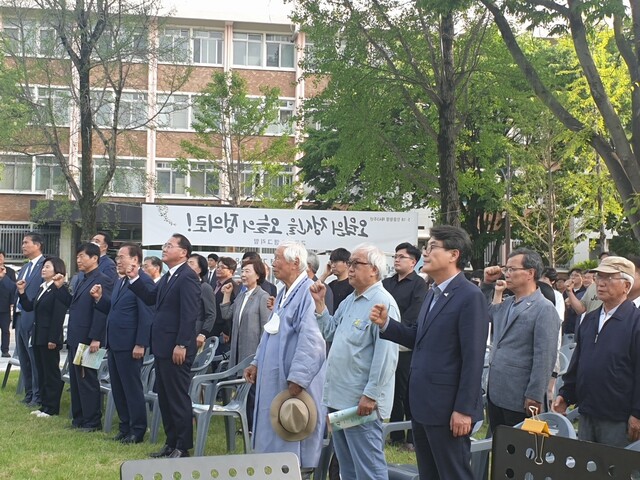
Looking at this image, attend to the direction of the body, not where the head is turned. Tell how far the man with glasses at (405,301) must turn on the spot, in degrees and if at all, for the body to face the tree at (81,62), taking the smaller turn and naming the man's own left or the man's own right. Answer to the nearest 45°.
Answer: approximately 90° to the man's own right

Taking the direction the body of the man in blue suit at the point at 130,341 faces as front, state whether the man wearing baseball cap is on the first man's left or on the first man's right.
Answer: on the first man's left

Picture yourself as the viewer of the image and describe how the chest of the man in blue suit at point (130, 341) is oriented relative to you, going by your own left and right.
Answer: facing the viewer and to the left of the viewer

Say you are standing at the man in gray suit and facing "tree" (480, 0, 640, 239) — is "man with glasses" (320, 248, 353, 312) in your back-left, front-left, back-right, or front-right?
front-left

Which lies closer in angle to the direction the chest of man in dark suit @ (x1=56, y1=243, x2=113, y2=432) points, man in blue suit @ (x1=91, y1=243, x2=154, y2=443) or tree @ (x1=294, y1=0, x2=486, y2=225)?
the man in blue suit

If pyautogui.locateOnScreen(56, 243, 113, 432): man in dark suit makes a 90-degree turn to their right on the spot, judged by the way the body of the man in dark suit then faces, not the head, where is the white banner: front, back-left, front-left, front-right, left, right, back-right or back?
right

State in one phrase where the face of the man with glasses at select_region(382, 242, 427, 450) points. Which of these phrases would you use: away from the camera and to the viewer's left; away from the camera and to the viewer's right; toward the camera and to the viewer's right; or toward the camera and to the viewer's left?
toward the camera and to the viewer's left

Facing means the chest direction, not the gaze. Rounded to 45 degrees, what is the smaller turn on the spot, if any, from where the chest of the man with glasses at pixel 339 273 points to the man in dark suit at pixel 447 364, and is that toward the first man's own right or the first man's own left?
approximately 45° to the first man's own left

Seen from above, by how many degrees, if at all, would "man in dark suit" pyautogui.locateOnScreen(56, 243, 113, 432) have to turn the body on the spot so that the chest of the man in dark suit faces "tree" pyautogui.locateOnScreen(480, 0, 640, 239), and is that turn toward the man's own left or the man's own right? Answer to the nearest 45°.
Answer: approximately 135° to the man's own left

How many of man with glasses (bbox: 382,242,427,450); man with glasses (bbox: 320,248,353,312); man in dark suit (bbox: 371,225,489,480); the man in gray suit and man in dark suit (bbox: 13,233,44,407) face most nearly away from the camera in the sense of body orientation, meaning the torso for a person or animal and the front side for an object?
0

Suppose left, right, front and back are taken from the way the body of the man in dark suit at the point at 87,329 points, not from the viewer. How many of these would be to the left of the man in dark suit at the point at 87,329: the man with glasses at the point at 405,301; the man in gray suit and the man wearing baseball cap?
3

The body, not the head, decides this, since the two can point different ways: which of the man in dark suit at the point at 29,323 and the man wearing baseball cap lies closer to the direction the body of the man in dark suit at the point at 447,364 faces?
the man in dark suit

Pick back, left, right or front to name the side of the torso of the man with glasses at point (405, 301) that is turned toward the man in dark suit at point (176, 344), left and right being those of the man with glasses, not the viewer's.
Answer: front
